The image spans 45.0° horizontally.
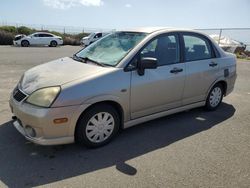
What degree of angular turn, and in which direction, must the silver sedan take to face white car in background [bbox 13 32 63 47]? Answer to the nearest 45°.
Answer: approximately 135° to its right

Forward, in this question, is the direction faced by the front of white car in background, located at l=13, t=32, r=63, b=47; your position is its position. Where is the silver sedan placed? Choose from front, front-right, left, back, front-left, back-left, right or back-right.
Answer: left

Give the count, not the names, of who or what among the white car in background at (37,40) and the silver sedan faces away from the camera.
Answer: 0

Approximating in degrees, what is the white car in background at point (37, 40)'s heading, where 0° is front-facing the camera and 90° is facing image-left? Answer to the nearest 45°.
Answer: approximately 90°

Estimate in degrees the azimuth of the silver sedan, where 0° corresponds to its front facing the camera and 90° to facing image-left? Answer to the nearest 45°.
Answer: approximately 45°
